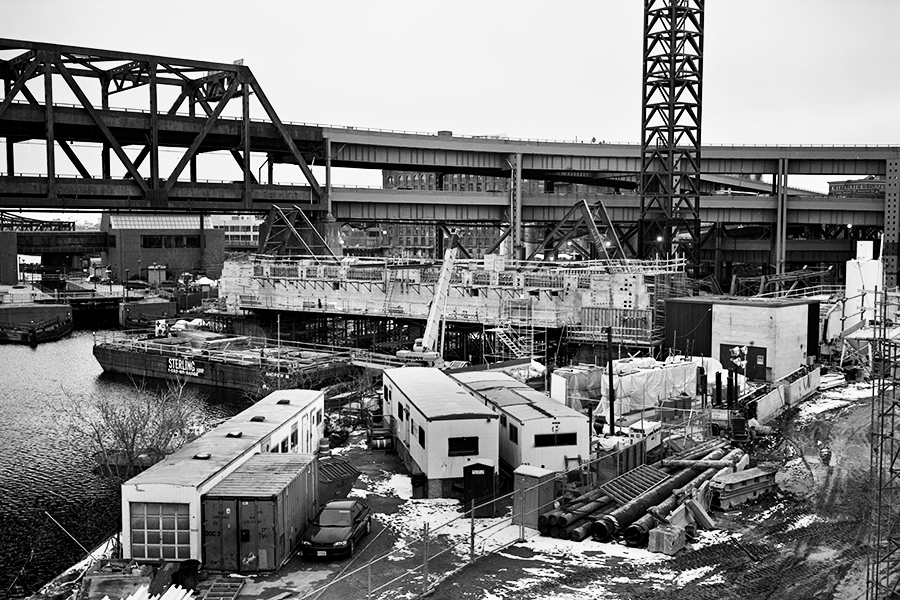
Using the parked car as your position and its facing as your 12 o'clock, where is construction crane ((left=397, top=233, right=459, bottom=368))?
The construction crane is roughly at 5 o'clock from the parked car.

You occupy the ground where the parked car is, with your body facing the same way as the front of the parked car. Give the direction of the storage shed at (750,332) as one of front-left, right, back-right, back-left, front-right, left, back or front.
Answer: back

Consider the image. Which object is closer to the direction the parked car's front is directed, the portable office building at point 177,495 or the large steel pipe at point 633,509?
the portable office building

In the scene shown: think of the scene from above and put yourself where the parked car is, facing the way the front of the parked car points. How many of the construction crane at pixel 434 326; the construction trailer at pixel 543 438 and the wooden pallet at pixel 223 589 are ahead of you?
1

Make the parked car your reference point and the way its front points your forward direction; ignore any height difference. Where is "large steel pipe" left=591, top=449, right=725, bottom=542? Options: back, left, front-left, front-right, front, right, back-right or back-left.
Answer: back-left

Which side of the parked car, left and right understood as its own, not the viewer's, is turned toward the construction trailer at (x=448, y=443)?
back

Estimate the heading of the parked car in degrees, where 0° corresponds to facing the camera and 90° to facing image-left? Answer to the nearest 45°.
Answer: approximately 45°

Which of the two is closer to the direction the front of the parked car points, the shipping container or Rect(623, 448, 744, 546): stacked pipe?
the shipping container

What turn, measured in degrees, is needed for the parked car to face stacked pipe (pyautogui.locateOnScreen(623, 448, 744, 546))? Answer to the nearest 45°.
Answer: approximately 135° to its left

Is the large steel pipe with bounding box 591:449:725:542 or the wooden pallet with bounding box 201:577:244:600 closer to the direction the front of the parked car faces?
the wooden pallet

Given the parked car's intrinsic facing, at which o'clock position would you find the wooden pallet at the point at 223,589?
The wooden pallet is roughly at 12 o'clock from the parked car.

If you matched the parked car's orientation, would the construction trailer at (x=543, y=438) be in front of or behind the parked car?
behind
